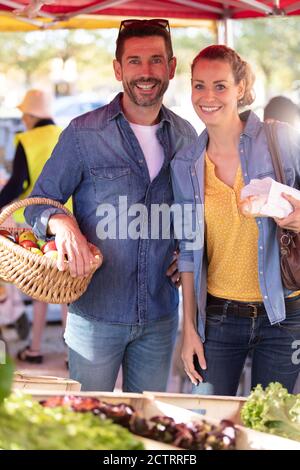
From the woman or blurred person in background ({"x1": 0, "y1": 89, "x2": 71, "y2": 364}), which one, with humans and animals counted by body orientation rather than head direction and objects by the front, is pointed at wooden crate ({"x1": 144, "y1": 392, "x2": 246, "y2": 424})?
the woman

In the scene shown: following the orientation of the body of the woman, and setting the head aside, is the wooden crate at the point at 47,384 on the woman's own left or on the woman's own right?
on the woman's own right

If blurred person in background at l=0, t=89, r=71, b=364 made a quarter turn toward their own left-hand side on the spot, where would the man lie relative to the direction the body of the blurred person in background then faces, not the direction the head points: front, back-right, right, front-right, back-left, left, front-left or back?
front-left

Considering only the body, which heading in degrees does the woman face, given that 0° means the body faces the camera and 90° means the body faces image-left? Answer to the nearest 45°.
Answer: approximately 0°

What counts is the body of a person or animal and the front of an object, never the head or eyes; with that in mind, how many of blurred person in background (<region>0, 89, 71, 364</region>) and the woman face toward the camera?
1

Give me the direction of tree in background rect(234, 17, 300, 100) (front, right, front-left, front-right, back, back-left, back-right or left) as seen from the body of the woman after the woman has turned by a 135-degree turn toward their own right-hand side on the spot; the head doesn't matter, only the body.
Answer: front-right

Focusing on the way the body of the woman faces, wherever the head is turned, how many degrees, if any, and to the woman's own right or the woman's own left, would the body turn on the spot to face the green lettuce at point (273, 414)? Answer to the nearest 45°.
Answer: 0° — they already face it
